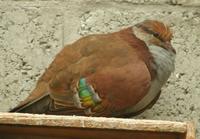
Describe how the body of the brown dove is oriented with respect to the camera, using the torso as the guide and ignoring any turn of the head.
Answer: to the viewer's right
